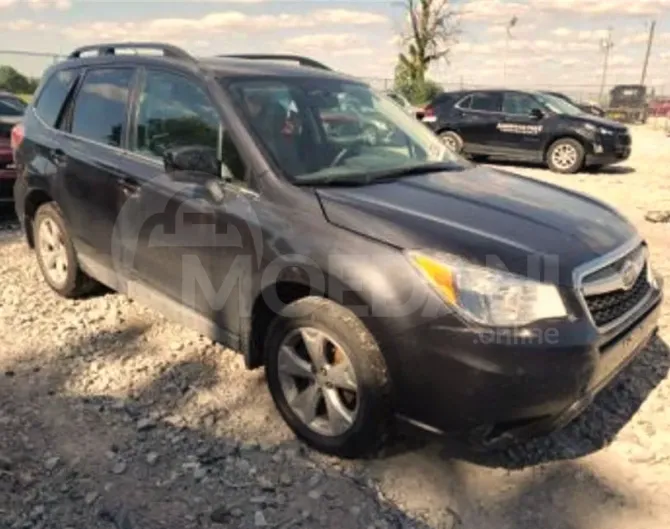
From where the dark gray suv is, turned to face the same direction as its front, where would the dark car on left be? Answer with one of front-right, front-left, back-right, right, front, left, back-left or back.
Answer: back

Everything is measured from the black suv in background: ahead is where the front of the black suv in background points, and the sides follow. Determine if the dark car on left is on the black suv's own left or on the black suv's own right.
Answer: on the black suv's own right

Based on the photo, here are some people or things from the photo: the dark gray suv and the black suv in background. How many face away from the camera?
0

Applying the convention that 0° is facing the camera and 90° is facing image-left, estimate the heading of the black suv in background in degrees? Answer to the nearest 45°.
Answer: approximately 315°
